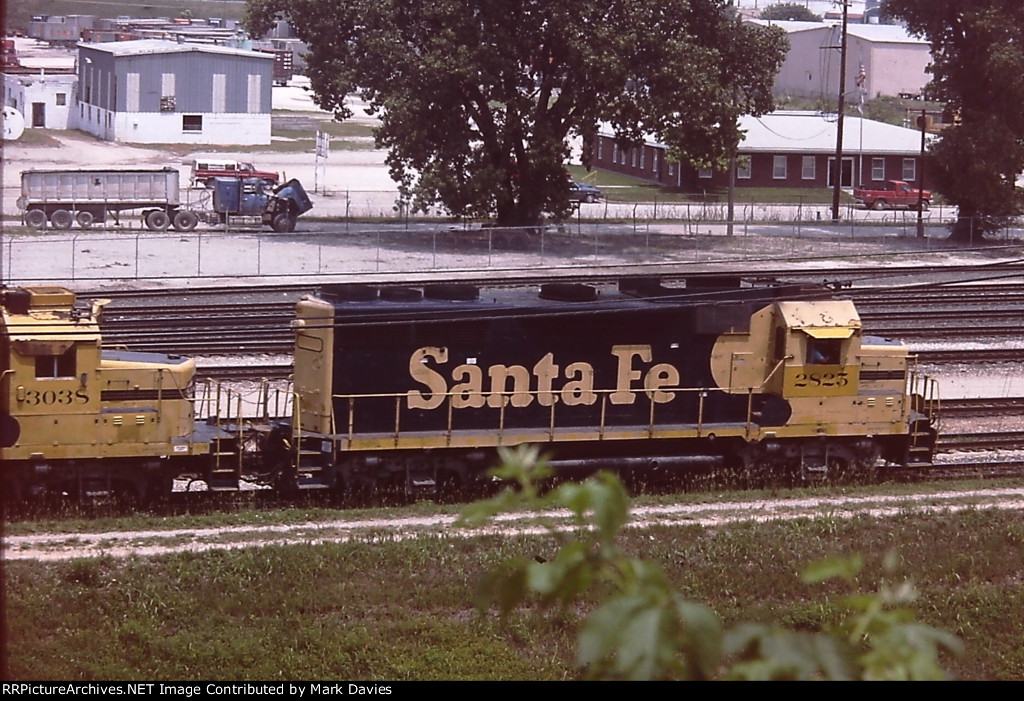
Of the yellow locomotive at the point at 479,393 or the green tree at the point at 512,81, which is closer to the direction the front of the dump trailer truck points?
the green tree

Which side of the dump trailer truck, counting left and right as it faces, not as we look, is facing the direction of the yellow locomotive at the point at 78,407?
right

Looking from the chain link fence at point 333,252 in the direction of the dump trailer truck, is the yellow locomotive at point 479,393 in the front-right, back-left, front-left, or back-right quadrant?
back-left

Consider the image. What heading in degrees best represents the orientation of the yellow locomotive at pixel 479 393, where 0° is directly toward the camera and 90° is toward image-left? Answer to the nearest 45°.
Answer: approximately 270°

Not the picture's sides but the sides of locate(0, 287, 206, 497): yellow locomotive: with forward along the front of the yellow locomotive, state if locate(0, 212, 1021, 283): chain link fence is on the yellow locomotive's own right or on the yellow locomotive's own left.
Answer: on the yellow locomotive's own left

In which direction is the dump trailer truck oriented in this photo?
to the viewer's right

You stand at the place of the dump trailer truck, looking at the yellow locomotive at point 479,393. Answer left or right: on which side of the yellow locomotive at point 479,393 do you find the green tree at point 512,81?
left

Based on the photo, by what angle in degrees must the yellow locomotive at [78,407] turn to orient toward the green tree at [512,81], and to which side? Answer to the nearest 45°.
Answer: approximately 45° to its left

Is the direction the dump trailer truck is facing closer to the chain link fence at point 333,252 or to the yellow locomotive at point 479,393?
the chain link fence

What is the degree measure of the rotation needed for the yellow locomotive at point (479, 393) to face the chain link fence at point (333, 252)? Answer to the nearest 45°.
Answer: approximately 90° to its left

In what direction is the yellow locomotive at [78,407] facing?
to the viewer's right
